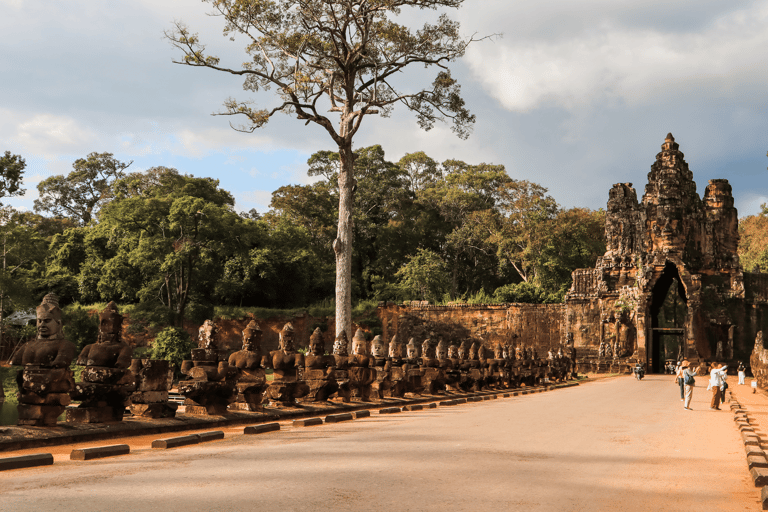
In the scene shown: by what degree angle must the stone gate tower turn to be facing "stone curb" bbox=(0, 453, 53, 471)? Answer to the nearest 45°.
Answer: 0° — it already faces it

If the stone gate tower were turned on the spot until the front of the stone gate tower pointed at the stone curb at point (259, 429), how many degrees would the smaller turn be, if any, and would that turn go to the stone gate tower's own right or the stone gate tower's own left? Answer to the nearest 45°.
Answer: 0° — it already faces it

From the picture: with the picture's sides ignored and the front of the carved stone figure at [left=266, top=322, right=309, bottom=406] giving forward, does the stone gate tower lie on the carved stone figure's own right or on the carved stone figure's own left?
on the carved stone figure's own left

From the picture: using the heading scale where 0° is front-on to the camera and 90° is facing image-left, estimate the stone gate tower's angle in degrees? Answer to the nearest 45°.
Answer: approximately 0°

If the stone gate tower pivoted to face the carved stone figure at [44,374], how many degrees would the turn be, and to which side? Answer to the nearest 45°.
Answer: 0° — it already faces it

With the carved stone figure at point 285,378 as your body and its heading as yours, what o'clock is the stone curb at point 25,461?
The stone curb is roughly at 2 o'clock from the carved stone figure.

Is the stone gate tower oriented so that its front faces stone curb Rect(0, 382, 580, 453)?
yes
